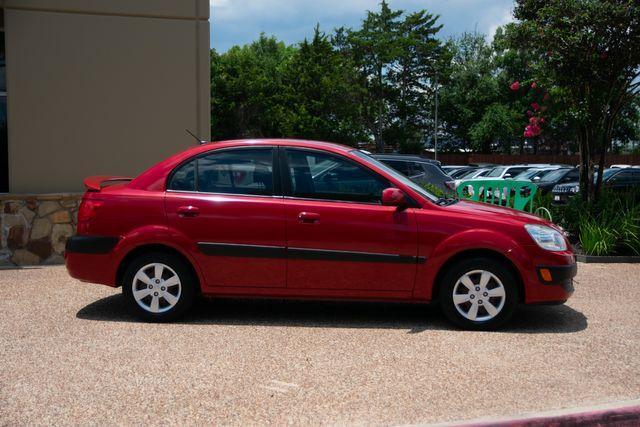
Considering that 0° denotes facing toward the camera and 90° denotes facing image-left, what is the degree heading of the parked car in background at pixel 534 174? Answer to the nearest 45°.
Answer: approximately 45°

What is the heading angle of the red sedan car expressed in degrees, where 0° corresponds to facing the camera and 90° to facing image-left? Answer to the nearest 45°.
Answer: approximately 270°

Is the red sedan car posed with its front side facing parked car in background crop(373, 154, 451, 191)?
no

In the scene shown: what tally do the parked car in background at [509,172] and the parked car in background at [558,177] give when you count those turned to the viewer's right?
0

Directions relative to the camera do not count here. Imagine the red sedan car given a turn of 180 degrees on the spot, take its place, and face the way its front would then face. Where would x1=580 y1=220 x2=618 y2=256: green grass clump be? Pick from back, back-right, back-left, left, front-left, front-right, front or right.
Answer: back-right

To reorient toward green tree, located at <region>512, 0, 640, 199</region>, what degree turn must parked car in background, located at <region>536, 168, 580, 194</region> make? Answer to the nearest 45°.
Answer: approximately 45° to its left

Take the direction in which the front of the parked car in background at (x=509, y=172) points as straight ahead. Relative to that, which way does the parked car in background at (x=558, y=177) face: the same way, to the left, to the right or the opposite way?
the same way

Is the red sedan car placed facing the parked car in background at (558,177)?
no

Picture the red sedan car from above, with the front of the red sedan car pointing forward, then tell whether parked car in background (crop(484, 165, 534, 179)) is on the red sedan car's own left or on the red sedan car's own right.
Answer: on the red sedan car's own left

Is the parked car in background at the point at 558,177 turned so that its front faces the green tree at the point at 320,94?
no

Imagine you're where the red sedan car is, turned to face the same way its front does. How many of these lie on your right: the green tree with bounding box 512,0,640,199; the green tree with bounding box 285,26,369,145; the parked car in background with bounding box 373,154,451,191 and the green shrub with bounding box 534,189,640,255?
0

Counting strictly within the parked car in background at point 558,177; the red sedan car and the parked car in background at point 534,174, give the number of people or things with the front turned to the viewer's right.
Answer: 1

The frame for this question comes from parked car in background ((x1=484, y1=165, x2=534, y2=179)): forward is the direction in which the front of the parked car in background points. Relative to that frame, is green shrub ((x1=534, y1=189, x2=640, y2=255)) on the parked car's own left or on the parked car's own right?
on the parked car's own left
